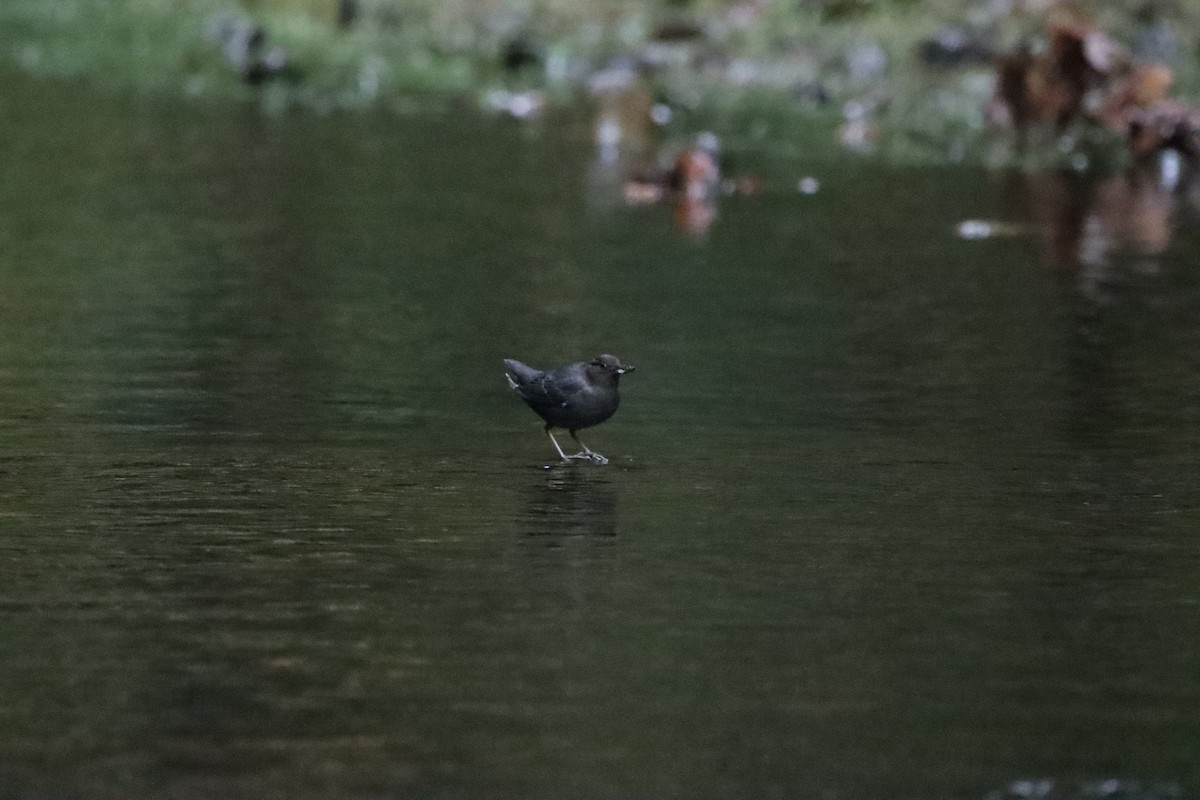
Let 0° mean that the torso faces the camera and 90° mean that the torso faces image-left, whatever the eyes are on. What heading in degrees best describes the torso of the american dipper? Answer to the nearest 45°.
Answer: approximately 270°
